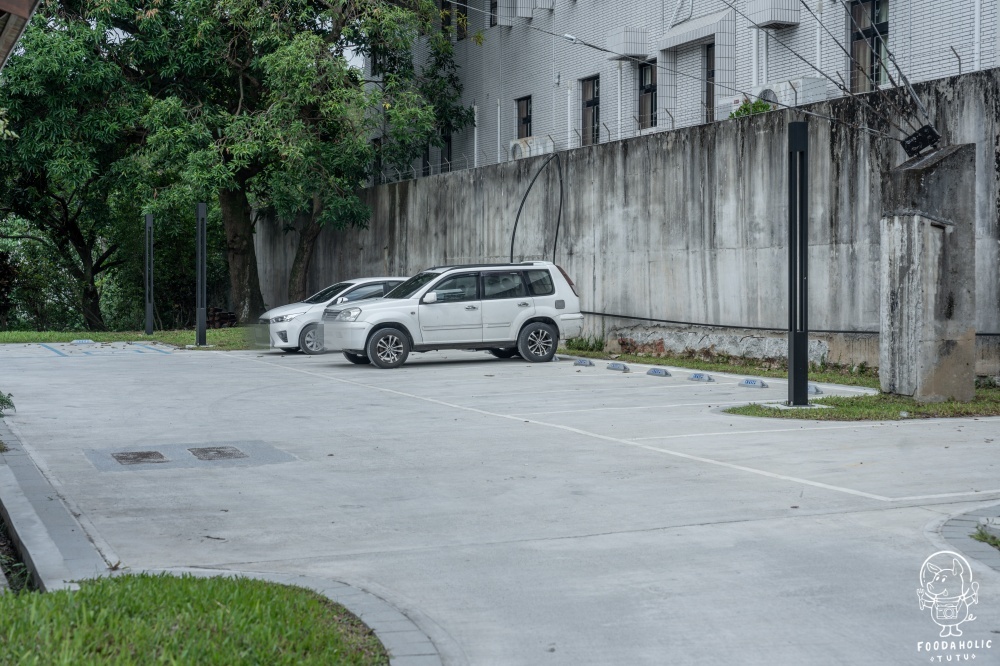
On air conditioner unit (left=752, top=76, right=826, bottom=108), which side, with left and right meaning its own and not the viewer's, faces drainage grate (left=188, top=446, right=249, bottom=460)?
front

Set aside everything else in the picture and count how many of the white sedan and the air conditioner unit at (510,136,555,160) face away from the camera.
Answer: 0

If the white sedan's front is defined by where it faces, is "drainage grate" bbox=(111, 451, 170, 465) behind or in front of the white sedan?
in front

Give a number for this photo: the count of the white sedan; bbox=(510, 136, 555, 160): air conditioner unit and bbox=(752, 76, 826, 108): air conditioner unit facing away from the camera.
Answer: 0

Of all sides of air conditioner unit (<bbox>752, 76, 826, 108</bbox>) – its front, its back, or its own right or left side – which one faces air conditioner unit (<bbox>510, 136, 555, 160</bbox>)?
right

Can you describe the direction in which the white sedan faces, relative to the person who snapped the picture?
facing the viewer and to the left of the viewer

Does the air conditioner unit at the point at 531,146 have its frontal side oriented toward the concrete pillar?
no

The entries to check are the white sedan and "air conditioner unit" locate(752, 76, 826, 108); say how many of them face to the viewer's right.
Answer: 0

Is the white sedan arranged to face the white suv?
no

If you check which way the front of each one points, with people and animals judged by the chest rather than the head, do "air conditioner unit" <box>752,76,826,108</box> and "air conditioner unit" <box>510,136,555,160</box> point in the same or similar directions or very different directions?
same or similar directions

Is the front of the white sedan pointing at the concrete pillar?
no

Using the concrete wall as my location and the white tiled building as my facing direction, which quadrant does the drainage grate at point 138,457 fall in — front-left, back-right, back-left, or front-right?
back-left

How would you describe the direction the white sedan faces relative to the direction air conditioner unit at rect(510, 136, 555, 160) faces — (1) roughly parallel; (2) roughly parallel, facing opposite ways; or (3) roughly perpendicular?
roughly parallel
